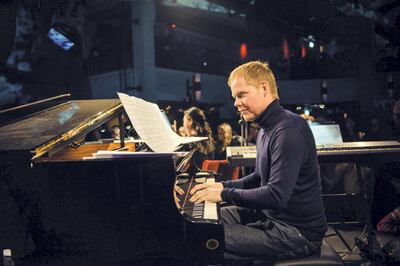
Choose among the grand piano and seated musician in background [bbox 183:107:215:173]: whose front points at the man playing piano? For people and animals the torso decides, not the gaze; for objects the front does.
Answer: the grand piano

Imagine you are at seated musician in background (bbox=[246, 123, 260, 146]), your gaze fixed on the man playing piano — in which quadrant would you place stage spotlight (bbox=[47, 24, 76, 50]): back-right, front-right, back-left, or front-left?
back-right

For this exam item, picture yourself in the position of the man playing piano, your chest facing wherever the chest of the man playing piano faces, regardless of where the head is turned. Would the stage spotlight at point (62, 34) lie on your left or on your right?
on your right

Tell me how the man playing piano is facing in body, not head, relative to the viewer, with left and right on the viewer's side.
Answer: facing to the left of the viewer

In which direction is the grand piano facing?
to the viewer's right

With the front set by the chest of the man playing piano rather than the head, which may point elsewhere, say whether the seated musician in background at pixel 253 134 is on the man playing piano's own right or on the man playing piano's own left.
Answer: on the man playing piano's own right

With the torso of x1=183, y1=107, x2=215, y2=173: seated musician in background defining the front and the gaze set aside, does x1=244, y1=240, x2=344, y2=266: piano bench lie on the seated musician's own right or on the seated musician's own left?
on the seated musician's own left

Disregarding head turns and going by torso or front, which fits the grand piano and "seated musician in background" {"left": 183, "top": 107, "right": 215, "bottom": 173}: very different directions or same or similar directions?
very different directions

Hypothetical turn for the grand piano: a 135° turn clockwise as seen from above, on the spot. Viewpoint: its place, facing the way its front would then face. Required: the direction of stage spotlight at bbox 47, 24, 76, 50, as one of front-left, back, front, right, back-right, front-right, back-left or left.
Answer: back-right

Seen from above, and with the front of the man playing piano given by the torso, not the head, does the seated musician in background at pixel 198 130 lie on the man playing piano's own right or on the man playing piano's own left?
on the man playing piano's own right
